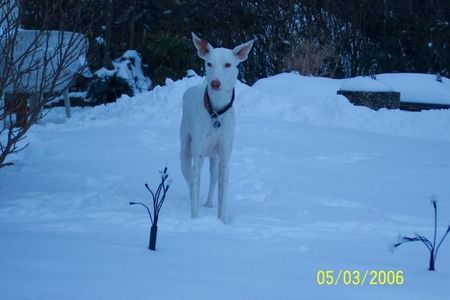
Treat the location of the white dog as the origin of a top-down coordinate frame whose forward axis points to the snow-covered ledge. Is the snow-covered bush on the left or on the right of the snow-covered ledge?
left

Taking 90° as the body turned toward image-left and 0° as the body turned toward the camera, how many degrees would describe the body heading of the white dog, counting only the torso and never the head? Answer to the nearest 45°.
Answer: approximately 0°

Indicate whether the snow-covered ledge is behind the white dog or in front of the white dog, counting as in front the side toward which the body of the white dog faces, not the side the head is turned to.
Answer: behind

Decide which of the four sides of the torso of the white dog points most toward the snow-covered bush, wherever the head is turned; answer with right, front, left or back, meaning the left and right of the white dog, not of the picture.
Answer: back

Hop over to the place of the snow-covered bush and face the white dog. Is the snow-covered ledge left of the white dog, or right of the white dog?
left
